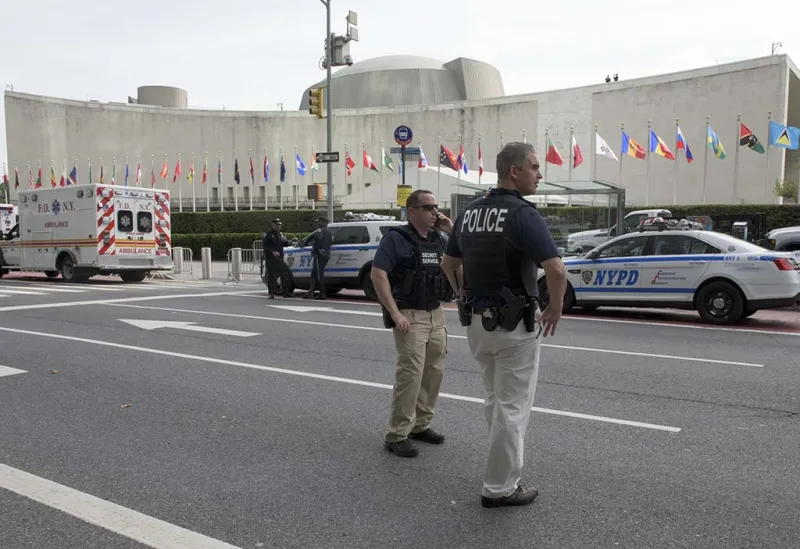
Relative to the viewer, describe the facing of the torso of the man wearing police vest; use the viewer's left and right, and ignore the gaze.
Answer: facing away from the viewer and to the right of the viewer

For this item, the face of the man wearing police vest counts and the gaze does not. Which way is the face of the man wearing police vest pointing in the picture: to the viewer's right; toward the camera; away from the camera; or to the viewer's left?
to the viewer's right

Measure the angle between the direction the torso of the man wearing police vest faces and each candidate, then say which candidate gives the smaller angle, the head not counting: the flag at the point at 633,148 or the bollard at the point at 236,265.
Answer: the flag

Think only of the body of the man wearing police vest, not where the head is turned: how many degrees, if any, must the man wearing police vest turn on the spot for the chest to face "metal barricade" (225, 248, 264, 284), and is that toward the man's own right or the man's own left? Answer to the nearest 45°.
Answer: approximately 90° to the man's own left

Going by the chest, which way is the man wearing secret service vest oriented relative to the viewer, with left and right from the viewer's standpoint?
facing the viewer and to the right of the viewer

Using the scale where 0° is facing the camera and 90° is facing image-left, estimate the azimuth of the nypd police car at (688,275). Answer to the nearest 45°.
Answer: approximately 90°

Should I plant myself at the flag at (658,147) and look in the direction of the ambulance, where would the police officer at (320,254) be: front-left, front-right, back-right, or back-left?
front-left

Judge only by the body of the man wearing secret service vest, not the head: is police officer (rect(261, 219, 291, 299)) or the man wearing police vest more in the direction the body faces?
the man wearing police vest

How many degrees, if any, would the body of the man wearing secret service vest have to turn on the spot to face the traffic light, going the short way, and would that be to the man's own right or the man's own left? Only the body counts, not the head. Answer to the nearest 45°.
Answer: approximately 135° to the man's own left

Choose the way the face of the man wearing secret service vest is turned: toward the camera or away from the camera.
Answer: toward the camera
